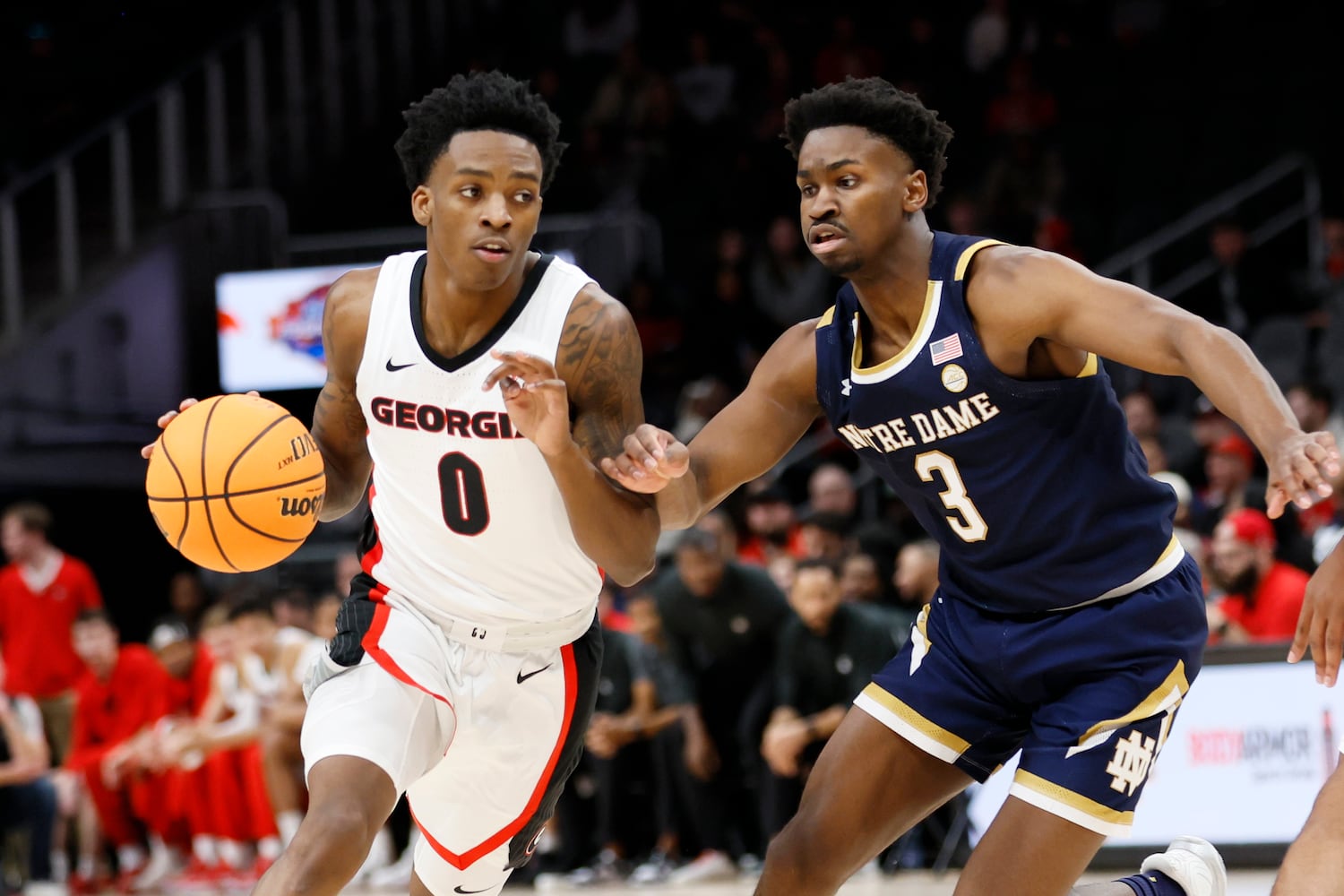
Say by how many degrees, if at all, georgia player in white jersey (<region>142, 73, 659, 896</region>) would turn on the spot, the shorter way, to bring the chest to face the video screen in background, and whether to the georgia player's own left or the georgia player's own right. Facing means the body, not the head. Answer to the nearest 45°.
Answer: approximately 180°

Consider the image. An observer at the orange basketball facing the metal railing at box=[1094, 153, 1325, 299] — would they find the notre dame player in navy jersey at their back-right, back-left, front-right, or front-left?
front-right

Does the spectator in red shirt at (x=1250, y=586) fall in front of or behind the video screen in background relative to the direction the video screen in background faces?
in front

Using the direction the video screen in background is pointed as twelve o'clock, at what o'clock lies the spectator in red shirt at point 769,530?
The spectator in red shirt is roughly at 11 o'clock from the video screen in background.

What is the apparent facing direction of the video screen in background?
toward the camera

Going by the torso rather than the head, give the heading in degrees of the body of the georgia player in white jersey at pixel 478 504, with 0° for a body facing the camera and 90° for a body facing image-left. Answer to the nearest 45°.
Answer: approximately 0°

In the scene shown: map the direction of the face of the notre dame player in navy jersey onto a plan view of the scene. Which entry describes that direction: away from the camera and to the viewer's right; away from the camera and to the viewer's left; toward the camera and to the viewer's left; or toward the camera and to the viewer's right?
toward the camera and to the viewer's left

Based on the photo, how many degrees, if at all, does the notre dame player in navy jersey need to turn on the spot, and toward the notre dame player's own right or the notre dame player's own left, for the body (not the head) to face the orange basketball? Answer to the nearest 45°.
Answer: approximately 45° to the notre dame player's own right

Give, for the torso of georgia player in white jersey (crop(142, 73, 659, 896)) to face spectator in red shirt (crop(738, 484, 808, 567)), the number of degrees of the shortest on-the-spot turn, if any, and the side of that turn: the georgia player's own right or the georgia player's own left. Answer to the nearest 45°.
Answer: approximately 180°

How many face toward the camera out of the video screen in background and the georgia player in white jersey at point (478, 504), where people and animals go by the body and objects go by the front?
2

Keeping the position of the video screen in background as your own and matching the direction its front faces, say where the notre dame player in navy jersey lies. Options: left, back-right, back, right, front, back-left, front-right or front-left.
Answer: front

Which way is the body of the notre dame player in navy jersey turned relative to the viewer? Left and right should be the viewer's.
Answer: facing the viewer and to the left of the viewer

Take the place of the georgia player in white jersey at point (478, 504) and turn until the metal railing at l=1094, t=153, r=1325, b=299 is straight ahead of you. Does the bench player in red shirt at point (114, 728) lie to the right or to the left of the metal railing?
left

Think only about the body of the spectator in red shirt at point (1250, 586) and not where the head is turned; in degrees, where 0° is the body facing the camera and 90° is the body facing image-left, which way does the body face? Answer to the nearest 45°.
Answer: approximately 45°
